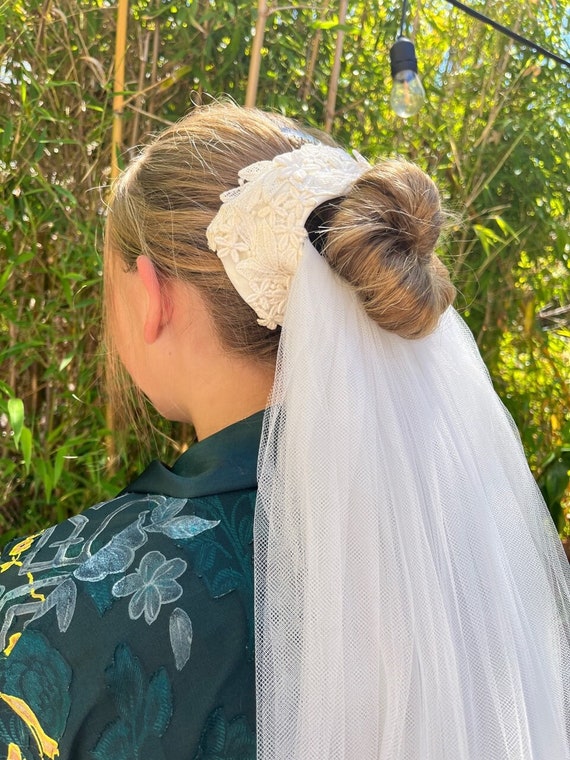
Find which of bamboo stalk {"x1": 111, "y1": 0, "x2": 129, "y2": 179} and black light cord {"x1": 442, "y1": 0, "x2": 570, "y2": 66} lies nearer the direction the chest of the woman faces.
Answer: the bamboo stalk

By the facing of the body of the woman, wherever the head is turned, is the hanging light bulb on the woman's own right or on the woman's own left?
on the woman's own right

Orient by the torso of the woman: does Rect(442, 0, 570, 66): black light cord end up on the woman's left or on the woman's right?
on the woman's right

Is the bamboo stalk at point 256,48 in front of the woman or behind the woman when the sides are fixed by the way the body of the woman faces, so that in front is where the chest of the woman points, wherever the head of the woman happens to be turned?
in front

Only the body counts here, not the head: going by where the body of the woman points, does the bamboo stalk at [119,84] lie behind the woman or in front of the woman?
in front

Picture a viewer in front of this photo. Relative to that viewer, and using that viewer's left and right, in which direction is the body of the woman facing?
facing away from the viewer and to the left of the viewer

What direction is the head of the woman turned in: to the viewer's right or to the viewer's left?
to the viewer's left
